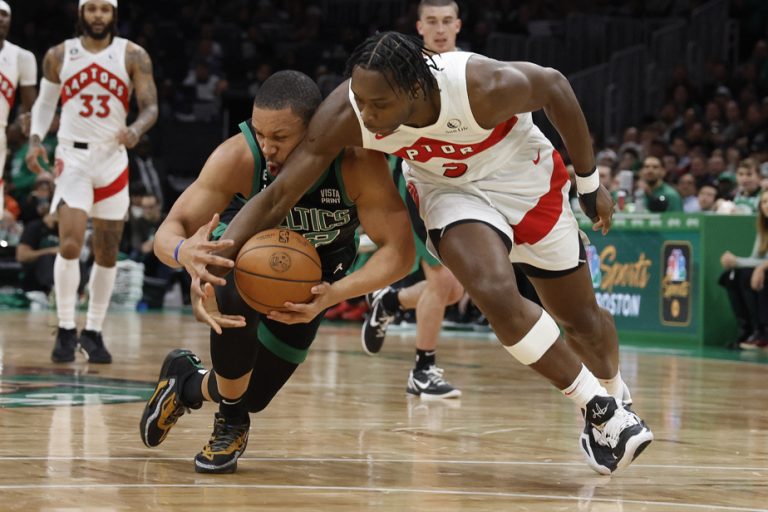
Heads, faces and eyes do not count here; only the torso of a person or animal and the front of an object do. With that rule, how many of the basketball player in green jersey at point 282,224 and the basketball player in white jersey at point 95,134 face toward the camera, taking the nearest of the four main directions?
2

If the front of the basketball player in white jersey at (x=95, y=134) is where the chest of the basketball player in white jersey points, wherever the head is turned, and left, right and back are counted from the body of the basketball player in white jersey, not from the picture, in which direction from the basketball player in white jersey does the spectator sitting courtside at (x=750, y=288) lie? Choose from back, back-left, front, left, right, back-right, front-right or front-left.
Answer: left

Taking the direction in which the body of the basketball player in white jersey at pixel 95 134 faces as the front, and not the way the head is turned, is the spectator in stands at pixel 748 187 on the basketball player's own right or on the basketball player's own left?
on the basketball player's own left

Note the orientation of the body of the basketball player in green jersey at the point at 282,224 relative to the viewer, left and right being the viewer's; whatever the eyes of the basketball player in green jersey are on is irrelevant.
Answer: facing the viewer

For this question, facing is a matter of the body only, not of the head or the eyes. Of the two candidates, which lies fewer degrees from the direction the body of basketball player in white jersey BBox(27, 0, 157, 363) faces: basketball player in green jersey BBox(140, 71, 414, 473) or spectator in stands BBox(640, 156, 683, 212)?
the basketball player in green jersey

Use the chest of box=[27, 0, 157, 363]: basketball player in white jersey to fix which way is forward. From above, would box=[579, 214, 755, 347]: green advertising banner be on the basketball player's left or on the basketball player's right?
on the basketball player's left

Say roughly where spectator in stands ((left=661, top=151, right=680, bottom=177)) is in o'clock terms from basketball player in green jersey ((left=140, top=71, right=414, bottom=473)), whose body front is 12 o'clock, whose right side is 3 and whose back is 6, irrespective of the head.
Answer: The spectator in stands is roughly at 7 o'clock from the basketball player in green jersey.

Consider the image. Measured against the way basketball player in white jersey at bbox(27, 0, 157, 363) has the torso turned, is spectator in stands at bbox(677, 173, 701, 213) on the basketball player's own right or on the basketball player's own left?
on the basketball player's own left
